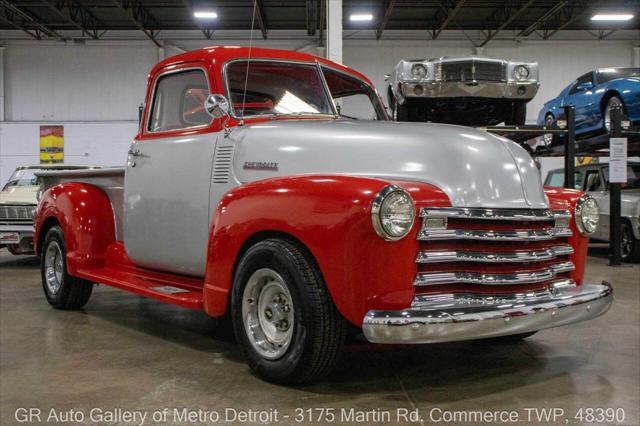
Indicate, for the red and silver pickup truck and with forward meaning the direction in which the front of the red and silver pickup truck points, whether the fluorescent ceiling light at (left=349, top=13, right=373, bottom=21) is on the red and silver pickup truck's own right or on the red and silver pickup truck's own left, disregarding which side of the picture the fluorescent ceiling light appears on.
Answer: on the red and silver pickup truck's own left

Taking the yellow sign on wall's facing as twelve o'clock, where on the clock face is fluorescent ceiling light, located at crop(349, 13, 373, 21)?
The fluorescent ceiling light is roughly at 10 o'clock from the yellow sign on wall.

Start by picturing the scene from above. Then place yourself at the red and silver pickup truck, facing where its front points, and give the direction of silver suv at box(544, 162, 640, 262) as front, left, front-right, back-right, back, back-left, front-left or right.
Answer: left

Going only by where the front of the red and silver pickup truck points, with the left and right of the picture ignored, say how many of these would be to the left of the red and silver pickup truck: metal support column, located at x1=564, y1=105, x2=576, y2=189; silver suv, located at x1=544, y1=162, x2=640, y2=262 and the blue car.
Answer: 3

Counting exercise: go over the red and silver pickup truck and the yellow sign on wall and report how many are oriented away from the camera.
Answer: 0

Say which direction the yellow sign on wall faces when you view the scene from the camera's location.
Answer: facing the viewer

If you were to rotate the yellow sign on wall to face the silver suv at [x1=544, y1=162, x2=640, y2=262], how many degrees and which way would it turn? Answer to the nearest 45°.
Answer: approximately 45° to its left

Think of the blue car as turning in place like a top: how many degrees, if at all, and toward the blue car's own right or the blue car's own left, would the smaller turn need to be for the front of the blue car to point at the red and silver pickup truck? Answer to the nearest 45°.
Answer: approximately 45° to the blue car's own right

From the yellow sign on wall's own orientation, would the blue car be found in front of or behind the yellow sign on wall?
in front

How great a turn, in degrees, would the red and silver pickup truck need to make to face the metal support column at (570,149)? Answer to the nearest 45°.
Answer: approximately 90° to its left

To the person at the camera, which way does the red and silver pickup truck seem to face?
facing the viewer and to the right of the viewer
